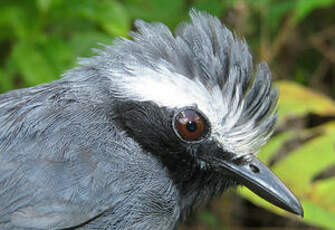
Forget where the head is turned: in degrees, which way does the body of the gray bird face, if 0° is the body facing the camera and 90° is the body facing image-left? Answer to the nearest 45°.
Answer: approximately 270°

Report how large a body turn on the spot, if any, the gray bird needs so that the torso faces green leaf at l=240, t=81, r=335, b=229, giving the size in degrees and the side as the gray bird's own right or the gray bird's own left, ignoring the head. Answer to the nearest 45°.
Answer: approximately 45° to the gray bird's own left

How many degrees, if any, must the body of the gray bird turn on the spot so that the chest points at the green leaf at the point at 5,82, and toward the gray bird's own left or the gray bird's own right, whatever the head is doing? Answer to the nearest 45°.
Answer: approximately 135° to the gray bird's own left
